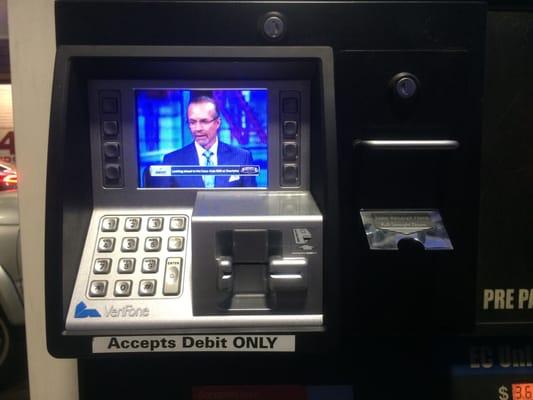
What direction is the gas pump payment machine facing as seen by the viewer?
toward the camera
